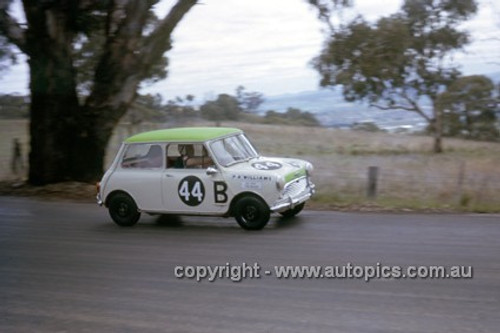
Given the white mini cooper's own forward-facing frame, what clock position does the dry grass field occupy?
The dry grass field is roughly at 9 o'clock from the white mini cooper.

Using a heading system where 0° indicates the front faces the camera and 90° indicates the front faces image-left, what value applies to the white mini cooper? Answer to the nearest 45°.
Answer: approximately 315°

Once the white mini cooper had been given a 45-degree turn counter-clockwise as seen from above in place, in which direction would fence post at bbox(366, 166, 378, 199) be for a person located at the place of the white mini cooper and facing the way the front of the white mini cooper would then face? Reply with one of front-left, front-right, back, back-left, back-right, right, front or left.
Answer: front-left
